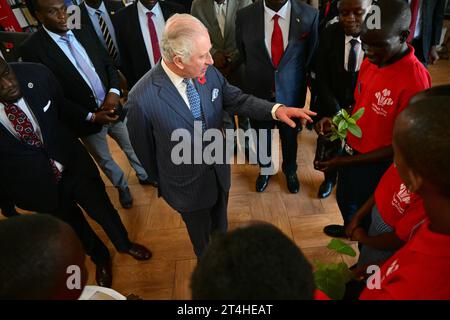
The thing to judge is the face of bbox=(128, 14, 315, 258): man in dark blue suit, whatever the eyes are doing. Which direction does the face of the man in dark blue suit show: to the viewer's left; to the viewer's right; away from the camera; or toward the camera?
to the viewer's right

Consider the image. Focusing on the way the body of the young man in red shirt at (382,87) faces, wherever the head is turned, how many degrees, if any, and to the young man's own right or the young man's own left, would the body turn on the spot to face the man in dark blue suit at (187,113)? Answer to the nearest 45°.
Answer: approximately 45° to the young man's own right

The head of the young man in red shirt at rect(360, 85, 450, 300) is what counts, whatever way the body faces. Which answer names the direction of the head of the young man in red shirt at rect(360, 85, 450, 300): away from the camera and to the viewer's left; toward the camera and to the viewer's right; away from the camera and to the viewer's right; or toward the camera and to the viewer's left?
away from the camera and to the viewer's left

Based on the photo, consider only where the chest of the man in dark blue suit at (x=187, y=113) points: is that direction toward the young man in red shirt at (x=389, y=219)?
yes

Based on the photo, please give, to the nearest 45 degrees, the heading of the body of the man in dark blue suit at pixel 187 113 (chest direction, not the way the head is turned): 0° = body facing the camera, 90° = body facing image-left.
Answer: approximately 315°

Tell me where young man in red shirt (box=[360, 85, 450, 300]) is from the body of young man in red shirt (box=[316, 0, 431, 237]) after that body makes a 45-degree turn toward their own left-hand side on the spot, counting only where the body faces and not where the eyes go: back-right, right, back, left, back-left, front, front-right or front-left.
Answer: front

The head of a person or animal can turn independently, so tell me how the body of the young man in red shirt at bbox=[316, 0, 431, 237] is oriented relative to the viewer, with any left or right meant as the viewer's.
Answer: facing the viewer and to the left of the viewer
